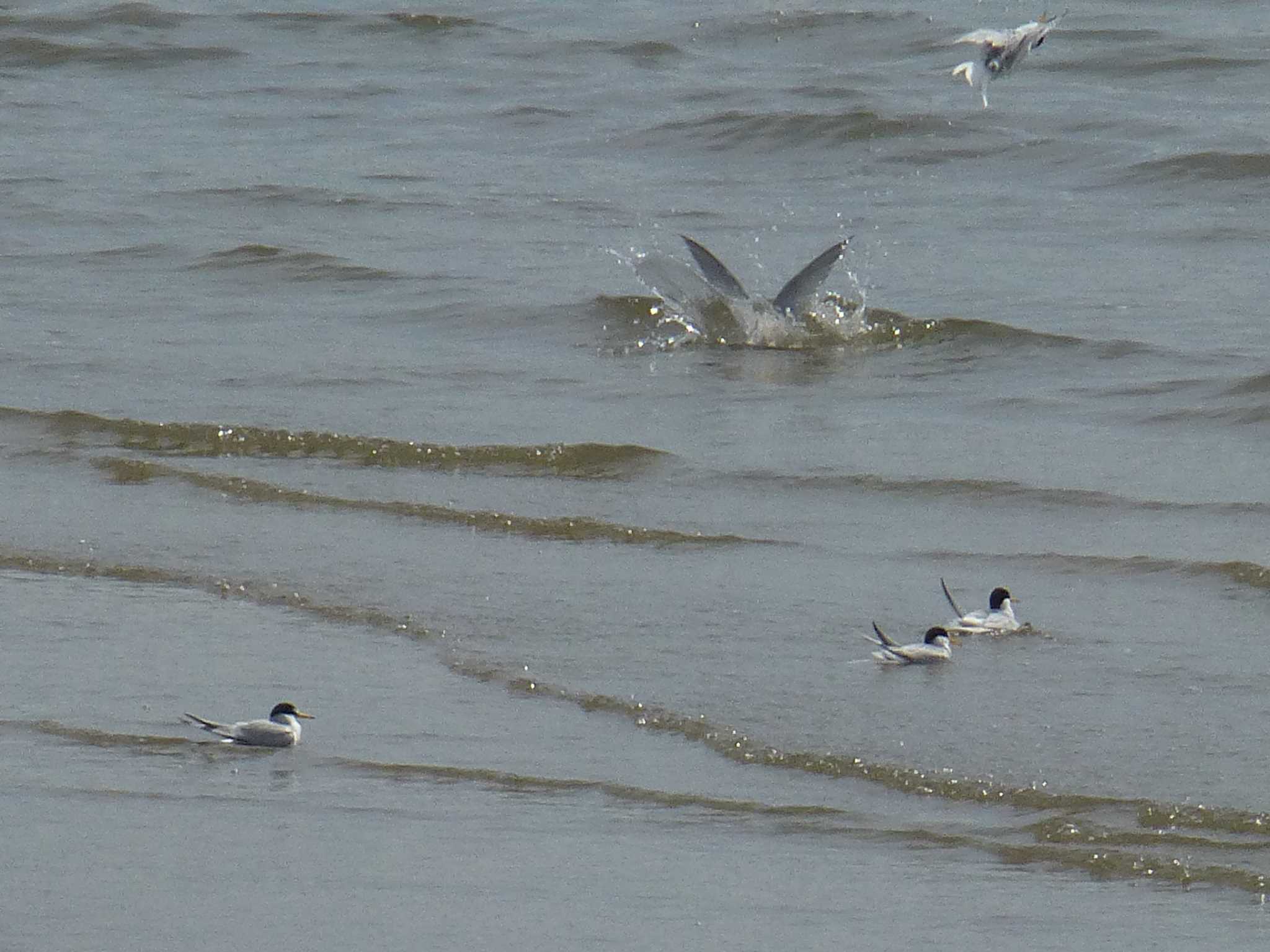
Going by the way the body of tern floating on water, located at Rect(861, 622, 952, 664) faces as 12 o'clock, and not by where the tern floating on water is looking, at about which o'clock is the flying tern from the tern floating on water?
The flying tern is roughly at 9 o'clock from the tern floating on water.

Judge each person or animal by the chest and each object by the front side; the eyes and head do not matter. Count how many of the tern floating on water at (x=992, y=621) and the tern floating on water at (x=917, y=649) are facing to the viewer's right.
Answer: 2

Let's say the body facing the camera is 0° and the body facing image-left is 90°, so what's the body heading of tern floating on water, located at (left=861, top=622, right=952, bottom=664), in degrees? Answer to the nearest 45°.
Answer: approximately 270°

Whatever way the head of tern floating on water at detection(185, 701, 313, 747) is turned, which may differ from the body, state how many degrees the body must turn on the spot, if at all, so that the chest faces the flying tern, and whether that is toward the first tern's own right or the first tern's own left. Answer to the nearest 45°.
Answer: approximately 45° to the first tern's own left

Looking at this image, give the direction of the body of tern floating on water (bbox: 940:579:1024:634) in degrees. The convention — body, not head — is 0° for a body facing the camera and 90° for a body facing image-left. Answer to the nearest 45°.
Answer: approximately 270°

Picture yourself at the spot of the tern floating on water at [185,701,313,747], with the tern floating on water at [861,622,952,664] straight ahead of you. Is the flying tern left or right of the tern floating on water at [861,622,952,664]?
left

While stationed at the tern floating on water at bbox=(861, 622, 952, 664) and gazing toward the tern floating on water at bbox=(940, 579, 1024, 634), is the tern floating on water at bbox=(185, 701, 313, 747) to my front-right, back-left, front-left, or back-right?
back-left

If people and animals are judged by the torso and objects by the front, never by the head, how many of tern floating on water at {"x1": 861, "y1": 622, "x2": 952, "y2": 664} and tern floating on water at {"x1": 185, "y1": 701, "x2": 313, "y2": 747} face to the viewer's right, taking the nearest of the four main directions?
2

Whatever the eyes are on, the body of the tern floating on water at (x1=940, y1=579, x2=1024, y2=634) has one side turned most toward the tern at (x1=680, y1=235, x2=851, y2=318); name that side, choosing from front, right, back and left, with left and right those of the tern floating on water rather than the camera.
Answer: left

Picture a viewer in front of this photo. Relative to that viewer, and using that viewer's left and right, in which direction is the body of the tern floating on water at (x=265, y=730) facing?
facing to the right of the viewer
